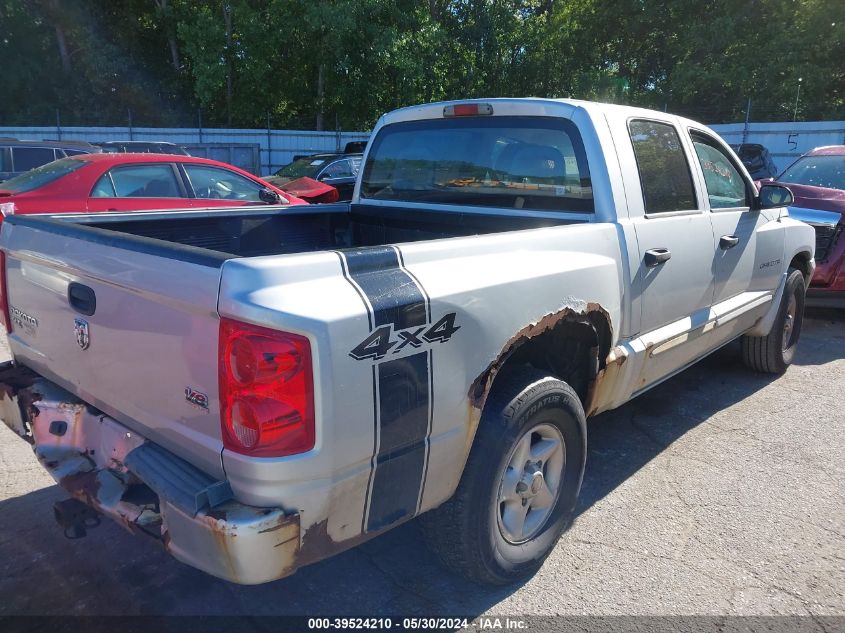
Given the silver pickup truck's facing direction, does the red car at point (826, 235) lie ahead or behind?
ahead

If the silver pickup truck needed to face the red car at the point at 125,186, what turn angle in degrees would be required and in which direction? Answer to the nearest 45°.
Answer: approximately 90° to its left

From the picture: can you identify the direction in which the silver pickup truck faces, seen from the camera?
facing away from the viewer and to the right of the viewer

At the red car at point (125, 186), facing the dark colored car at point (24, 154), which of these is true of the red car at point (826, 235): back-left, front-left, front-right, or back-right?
back-right

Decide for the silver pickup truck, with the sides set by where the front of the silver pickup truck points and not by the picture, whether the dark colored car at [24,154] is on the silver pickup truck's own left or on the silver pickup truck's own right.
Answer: on the silver pickup truck's own left

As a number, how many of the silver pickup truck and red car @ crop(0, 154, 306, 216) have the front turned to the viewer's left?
0

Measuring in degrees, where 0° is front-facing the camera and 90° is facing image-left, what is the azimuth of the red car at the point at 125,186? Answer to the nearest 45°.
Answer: approximately 225°

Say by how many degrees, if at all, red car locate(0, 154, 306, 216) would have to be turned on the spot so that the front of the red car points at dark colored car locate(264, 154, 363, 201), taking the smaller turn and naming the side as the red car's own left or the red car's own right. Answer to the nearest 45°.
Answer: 0° — it already faces it

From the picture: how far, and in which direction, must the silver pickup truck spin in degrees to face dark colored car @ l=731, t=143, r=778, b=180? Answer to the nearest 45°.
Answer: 0° — it already faces it

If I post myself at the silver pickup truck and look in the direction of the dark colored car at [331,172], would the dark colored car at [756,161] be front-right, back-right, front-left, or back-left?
front-right

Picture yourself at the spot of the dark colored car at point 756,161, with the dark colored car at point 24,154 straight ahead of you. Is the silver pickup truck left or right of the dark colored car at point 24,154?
left

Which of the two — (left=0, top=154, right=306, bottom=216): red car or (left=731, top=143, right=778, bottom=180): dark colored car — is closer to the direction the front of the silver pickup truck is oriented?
the dark colored car

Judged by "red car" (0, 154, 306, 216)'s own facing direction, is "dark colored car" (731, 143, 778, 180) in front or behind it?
in front

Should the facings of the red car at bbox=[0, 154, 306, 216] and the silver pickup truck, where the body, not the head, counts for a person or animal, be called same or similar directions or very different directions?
same or similar directions
